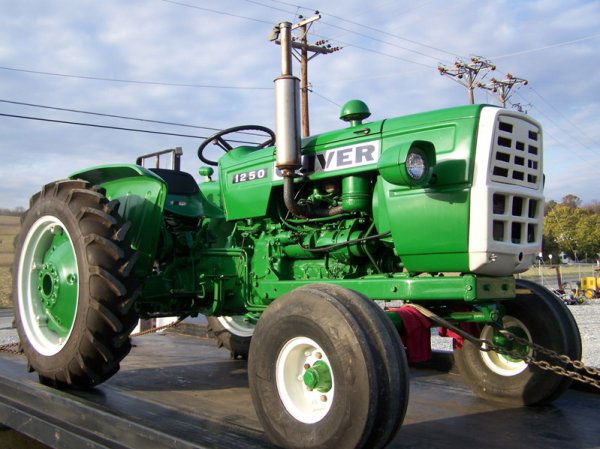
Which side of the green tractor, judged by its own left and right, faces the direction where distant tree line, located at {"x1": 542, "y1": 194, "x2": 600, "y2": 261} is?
left

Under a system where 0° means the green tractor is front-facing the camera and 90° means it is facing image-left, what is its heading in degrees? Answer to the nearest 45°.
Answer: approximately 315°
